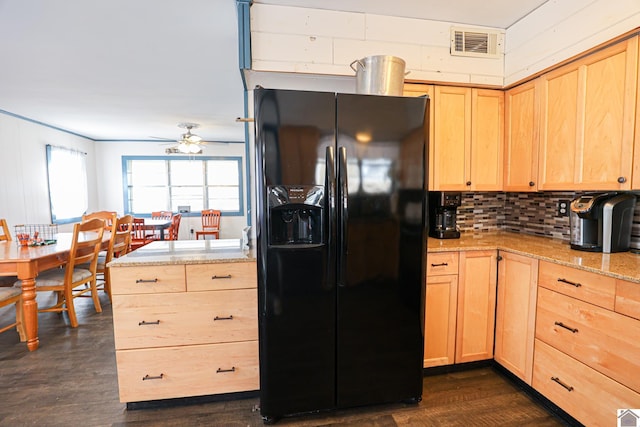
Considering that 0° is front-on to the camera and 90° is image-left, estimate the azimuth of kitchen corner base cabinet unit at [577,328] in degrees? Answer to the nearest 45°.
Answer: approximately 45°

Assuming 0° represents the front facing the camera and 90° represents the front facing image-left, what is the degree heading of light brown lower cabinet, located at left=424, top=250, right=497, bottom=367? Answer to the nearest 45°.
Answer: approximately 0°

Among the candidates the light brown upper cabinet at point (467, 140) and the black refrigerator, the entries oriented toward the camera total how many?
2

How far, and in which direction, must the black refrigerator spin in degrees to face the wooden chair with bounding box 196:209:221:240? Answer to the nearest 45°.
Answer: approximately 135° to its right

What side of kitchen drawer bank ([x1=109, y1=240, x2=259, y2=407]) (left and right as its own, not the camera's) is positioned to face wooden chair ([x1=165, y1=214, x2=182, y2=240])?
back

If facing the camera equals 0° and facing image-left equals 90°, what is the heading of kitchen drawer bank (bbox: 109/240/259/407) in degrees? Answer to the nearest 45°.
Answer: approximately 0°

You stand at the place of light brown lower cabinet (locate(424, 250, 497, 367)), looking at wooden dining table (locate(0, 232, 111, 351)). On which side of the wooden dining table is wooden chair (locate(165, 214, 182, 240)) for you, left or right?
right
